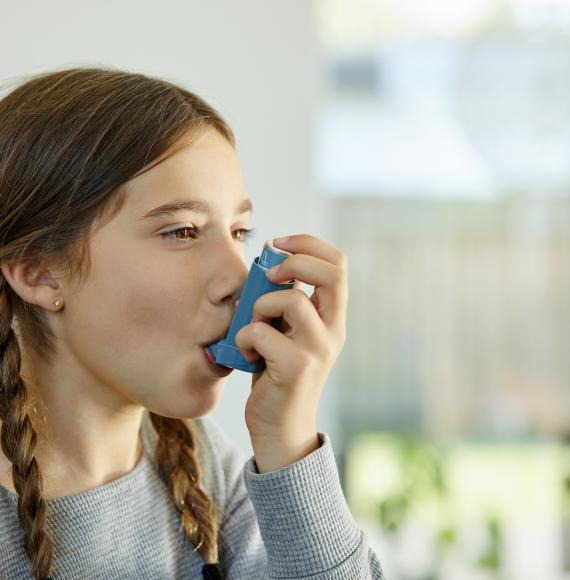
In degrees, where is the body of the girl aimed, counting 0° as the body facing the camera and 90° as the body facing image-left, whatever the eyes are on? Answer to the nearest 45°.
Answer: approximately 315°
